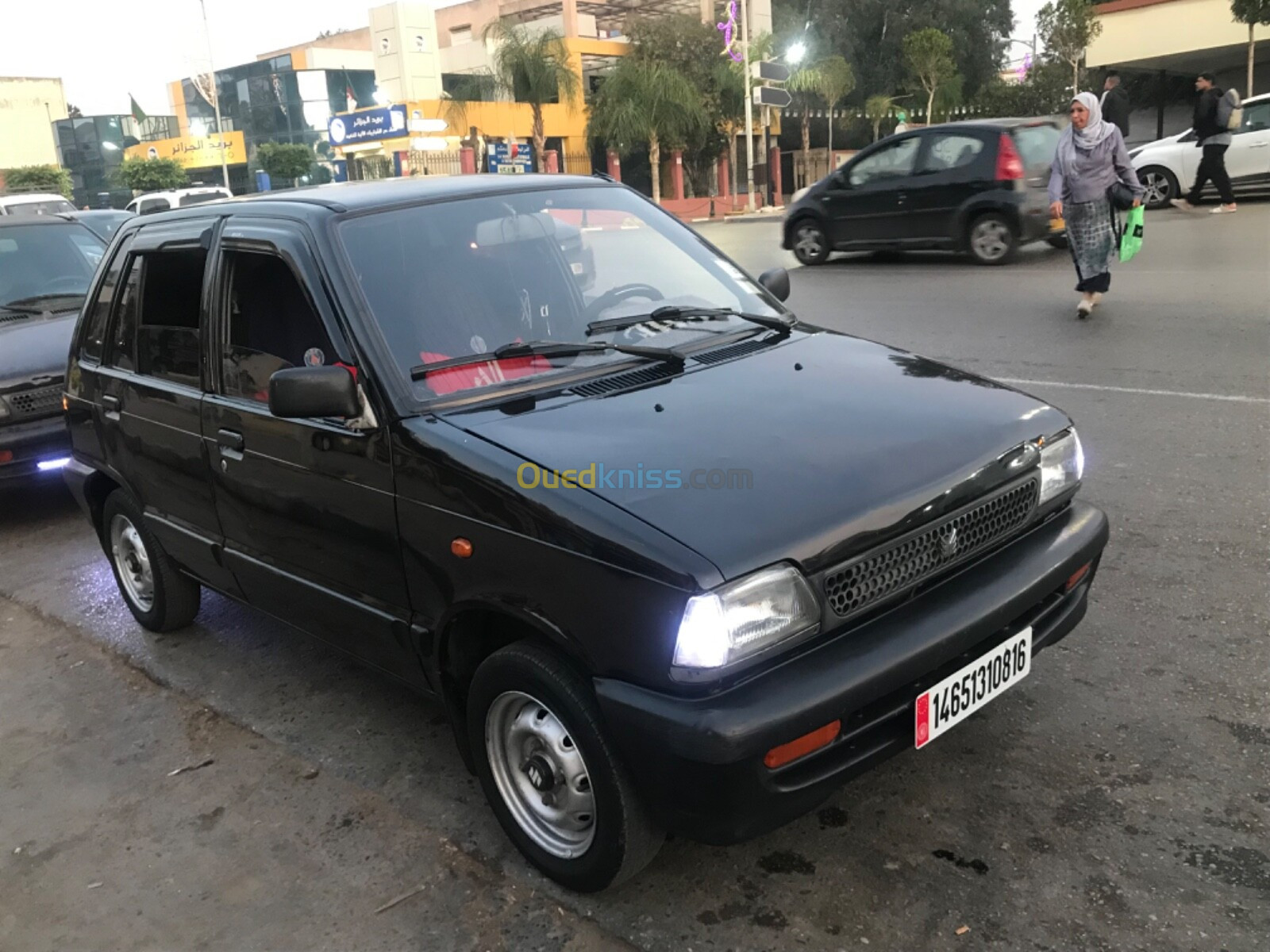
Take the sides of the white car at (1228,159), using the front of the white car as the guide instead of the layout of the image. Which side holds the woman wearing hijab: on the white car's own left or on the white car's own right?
on the white car's own left

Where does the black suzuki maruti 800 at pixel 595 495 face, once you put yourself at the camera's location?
facing the viewer and to the right of the viewer

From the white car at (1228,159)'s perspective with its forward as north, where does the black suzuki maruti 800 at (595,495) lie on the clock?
The black suzuki maruti 800 is roughly at 9 o'clock from the white car.

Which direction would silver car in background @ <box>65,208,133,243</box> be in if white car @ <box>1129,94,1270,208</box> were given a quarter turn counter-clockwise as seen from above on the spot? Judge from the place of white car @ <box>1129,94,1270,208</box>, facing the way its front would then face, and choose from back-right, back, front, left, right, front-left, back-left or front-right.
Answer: front-right

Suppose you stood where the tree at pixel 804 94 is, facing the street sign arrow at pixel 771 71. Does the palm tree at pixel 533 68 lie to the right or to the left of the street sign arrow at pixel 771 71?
right

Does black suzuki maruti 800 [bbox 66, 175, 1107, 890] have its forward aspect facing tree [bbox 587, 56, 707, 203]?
no

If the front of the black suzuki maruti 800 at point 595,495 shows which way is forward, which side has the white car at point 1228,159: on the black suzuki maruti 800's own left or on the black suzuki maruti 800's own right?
on the black suzuki maruti 800's own left

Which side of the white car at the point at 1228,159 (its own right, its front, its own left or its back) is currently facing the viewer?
left

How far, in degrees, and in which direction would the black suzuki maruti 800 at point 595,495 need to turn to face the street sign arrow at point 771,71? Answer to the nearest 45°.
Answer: approximately 135° to its left

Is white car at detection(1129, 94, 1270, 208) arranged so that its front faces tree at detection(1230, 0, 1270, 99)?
no

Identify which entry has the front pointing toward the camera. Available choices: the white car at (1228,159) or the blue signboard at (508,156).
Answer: the blue signboard

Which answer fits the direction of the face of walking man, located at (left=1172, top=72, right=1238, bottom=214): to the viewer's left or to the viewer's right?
to the viewer's left

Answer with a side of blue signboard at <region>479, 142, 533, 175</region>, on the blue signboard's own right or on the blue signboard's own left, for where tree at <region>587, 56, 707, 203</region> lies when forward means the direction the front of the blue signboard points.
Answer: on the blue signboard's own left

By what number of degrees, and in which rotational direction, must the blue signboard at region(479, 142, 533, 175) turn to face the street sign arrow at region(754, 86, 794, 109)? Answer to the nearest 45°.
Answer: approximately 45° to its left

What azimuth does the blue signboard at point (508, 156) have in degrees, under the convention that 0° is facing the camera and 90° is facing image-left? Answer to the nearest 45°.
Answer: approximately 0°

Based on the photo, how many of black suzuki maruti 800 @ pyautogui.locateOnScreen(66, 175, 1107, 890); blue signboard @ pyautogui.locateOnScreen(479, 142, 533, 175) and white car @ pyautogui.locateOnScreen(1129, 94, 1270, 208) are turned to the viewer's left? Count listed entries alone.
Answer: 1

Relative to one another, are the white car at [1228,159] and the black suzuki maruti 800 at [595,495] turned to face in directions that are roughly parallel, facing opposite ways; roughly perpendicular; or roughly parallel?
roughly parallel, facing opposite ways

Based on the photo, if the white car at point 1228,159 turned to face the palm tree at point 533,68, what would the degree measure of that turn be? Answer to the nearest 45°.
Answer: approximately 45° to its right

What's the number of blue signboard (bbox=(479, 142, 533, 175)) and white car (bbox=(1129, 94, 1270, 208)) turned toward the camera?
1

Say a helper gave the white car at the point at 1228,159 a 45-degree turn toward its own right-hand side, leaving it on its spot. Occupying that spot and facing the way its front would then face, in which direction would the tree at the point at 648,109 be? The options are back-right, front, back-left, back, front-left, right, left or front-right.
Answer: front

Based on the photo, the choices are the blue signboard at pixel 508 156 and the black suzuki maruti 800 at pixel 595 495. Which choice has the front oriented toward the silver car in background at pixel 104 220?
the blue signboard

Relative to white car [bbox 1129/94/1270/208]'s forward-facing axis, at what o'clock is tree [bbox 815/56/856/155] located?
The tree is roughly at 2 o'clock from the white car.

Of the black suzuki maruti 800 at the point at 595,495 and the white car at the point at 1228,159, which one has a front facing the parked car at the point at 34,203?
the white car

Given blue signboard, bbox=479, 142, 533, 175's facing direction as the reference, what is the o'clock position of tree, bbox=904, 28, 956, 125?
The tree is roughly at 9 o'clock from the blue signboard.

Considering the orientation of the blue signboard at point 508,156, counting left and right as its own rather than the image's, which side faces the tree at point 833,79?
left
